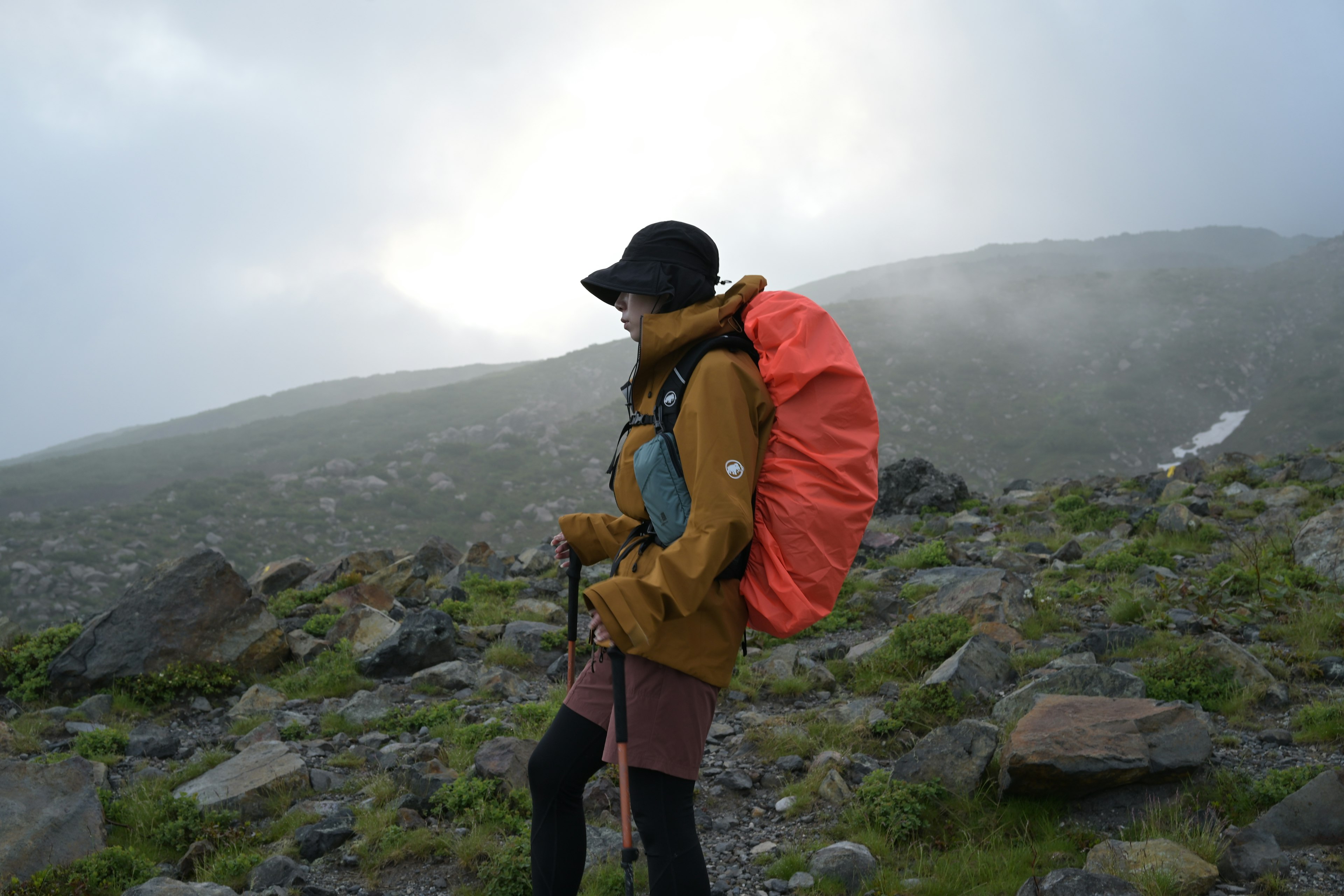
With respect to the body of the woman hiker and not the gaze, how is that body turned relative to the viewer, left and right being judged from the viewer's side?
facing to the left of the viewer

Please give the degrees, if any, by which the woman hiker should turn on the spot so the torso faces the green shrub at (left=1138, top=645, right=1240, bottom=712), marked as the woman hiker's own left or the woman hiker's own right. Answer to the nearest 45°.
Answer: approximately 135° to the woman hiker's own right

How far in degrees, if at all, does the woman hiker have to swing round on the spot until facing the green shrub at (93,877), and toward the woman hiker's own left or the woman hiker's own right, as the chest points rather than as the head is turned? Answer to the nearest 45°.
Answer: approximately 45° to the woman hiker's own right

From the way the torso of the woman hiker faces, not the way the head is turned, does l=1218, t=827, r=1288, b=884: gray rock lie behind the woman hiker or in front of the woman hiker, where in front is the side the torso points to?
behind

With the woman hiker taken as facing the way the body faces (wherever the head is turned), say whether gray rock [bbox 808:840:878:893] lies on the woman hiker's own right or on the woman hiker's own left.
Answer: on the woman hiker's own right

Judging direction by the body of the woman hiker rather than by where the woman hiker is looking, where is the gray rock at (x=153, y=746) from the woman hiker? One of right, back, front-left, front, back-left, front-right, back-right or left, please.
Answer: front-right

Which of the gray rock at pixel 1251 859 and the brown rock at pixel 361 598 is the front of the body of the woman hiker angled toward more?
the brown rock

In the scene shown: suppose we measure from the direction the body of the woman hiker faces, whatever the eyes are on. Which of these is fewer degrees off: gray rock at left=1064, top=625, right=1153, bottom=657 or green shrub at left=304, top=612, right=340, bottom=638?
the green shrub

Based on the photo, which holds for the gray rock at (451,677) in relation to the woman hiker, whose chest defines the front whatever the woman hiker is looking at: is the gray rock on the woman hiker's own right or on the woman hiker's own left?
on the woman hiker's own right
